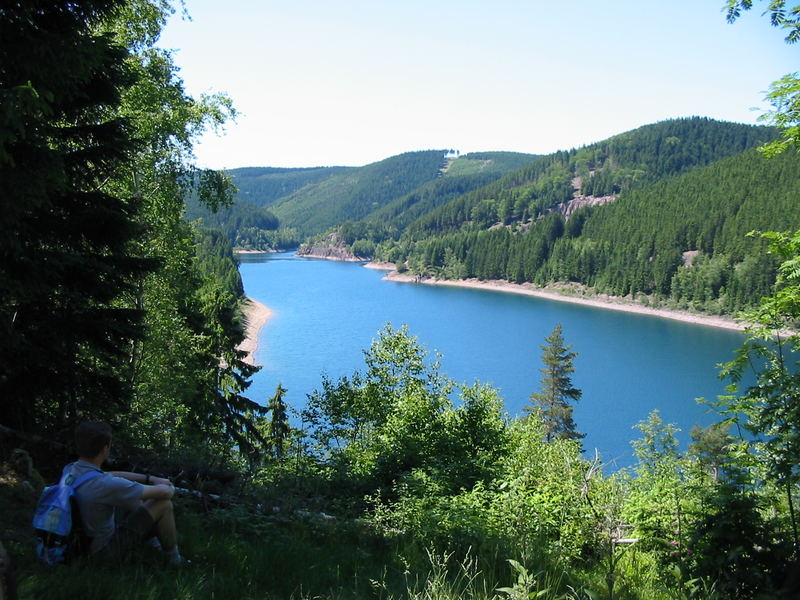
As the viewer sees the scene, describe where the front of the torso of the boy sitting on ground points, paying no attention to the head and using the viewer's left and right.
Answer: facing away from the viewer and to the right of the viewer

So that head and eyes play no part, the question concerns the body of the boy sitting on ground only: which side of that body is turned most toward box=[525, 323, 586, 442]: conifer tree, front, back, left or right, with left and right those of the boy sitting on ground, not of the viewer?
front

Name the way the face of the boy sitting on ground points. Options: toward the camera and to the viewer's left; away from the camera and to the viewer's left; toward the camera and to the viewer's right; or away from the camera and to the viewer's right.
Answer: away from the camera and to the viewer's right
